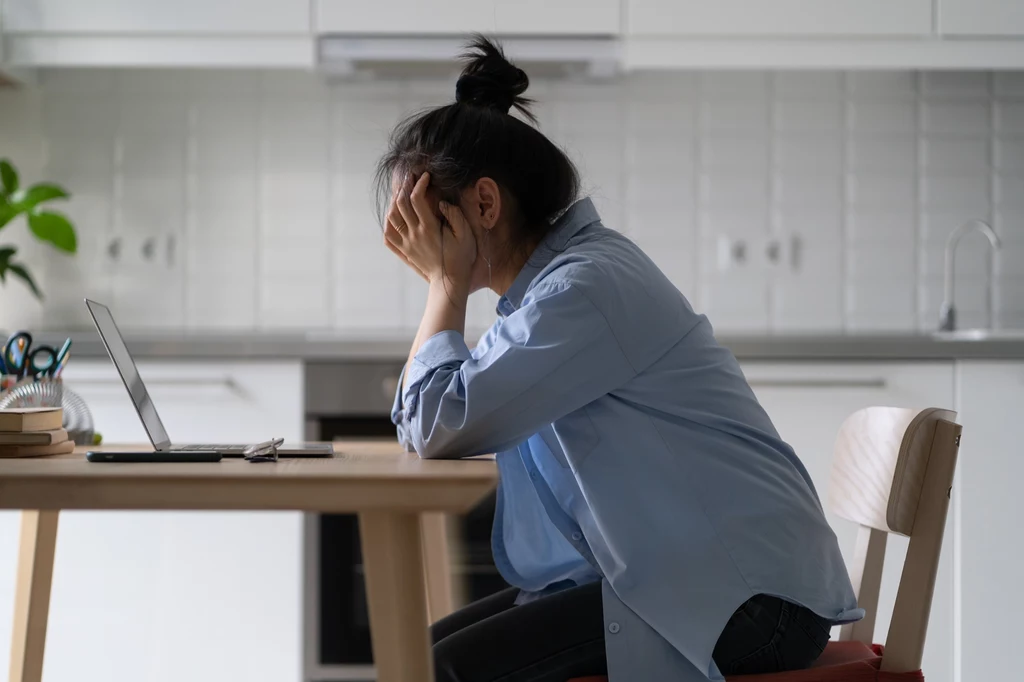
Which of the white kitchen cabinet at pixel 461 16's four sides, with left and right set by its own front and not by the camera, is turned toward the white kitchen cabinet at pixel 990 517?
left

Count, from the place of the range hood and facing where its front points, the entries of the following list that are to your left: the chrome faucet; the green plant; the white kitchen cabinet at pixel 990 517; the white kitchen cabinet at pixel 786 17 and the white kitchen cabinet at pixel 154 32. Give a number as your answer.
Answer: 3

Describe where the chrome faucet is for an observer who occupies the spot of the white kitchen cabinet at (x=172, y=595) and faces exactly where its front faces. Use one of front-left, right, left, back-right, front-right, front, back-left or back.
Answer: left

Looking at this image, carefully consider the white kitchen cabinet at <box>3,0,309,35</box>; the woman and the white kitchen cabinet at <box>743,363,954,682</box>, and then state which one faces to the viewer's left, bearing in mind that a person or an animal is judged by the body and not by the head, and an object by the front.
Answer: the woman

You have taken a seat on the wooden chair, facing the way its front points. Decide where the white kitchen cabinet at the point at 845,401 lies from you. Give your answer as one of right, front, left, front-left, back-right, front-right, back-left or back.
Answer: right

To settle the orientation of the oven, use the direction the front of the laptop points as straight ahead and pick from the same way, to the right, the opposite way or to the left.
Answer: to the right

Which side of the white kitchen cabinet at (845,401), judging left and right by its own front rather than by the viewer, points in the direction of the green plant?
right

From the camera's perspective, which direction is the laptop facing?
to the viewer's right

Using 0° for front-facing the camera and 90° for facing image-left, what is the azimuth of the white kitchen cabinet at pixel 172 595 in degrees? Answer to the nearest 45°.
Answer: approximately 0°

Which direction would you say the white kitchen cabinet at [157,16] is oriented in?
toward the camera

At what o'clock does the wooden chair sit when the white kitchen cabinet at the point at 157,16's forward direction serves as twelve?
The wooden chair is roughly at 11 o'clock from the white kitchen cabinet.

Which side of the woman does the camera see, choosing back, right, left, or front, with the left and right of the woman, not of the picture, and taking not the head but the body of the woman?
left

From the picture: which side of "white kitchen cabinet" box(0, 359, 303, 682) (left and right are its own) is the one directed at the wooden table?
front

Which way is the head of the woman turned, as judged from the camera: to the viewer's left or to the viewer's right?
to the viewer's left

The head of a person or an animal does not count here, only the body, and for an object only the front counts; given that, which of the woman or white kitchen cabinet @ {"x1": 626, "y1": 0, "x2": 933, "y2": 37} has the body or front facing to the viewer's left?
the woman

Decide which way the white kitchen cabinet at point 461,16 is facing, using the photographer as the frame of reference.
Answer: facing the viewer
